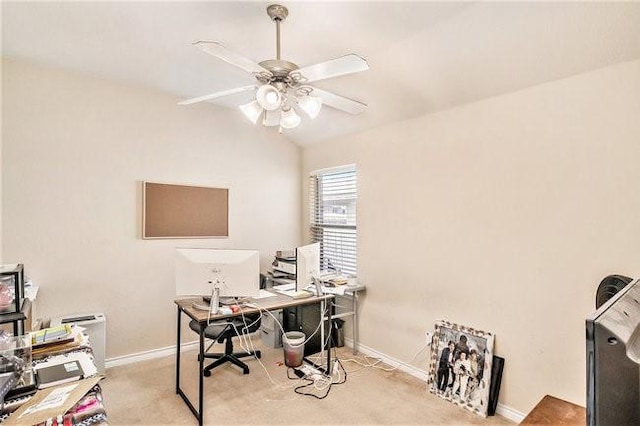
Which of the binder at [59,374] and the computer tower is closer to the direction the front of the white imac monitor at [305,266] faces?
the computer tower

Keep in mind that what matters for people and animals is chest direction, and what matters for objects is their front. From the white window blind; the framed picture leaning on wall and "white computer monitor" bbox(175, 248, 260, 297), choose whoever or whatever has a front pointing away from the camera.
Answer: the white computer monitor

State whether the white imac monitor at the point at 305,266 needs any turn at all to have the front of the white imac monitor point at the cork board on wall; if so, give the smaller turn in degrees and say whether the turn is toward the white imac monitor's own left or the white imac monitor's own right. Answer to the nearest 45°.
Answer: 0° — it already faces it

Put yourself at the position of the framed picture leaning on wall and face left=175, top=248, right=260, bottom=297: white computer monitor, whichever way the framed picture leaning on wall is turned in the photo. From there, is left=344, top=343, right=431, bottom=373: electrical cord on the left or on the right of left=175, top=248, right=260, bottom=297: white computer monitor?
right

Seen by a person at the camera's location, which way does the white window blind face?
facing the viewer and to the left of the viewer

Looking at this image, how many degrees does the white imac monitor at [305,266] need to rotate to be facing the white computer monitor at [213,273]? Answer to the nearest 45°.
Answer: approximately 90° to its left

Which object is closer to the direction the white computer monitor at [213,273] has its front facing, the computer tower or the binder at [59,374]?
the computer tower

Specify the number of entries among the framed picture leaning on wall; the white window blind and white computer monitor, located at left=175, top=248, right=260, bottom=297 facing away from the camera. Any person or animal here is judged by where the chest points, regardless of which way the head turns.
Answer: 1

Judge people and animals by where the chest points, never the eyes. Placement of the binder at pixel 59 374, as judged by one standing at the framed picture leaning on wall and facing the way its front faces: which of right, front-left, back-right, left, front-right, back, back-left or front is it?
front

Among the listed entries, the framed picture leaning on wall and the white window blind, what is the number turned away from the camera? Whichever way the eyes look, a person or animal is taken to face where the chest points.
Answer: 0

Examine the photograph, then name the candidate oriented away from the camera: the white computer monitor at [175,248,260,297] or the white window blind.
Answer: the white computer monitor

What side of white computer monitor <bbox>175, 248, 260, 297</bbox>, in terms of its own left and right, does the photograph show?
back

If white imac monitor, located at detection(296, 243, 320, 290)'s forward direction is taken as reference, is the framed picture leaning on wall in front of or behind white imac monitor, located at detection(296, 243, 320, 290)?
behind

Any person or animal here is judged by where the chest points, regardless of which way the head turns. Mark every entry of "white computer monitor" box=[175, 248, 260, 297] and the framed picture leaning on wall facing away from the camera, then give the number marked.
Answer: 1

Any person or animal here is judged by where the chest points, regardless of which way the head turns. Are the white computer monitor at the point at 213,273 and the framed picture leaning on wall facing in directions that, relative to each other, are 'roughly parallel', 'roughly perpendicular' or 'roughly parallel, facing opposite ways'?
roughly perpendicular
